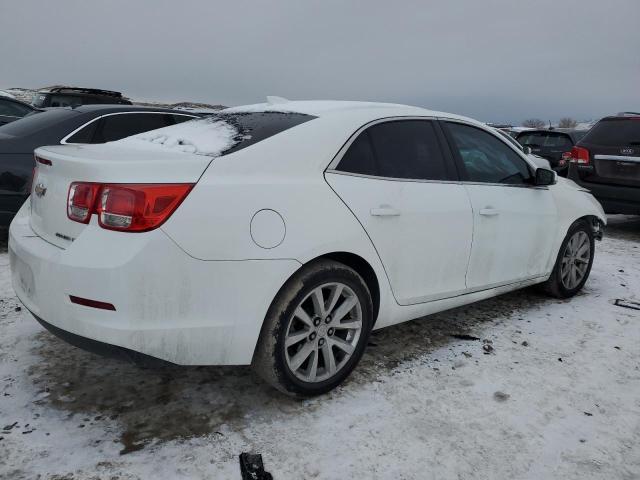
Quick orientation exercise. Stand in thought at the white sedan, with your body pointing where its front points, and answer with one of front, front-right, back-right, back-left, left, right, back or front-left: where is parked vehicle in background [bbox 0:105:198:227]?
left

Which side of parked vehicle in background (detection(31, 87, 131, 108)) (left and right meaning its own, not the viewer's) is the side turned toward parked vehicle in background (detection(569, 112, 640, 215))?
right

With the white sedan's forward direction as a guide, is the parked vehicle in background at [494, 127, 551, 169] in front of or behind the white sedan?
in front

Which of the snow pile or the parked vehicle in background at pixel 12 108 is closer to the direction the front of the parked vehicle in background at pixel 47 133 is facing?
the snow pile

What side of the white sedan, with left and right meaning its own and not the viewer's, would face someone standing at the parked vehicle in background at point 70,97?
left

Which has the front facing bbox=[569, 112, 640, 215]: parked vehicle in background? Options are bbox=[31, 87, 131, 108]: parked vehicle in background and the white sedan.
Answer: the white sedan

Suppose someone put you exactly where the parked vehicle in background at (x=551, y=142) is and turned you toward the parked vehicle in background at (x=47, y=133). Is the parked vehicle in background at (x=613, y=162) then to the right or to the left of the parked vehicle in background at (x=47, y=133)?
left

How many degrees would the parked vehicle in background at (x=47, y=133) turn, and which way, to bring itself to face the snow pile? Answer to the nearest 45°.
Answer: approximately 135° to its right

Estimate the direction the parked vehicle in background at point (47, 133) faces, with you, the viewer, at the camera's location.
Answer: facing away from the viewer and to the right of the viewer

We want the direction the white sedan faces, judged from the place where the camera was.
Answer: facing away from the viewer and to the right of the viewer
